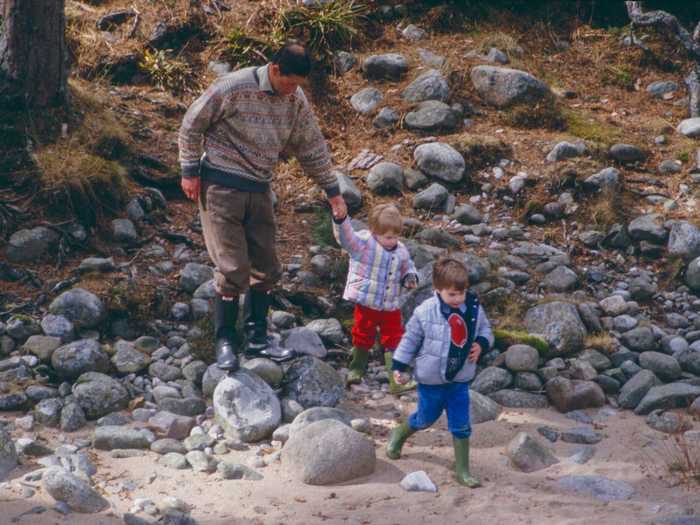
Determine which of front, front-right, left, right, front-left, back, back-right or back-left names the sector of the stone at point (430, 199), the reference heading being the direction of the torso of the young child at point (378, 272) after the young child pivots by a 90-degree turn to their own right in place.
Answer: back-right

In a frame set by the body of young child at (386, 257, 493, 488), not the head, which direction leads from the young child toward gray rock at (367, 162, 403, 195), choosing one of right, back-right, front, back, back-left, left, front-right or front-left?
back-left

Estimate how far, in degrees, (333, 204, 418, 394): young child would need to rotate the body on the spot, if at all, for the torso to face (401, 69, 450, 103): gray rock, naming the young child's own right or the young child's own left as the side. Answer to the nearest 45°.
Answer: approximately 135° to the young child's own left

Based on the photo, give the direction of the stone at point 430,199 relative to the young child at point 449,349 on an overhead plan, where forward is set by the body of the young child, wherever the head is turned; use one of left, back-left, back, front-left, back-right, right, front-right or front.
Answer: back-left

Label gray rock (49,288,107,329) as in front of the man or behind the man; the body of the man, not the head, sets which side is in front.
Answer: behind

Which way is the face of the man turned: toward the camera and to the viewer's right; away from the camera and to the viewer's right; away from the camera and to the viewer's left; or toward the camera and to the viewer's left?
toward the camera and to the viewer's right

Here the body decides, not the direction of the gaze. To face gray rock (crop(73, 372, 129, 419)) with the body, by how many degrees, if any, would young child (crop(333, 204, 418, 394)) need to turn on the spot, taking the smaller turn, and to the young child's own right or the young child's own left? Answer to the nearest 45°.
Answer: approximately 90° to the young child's own right

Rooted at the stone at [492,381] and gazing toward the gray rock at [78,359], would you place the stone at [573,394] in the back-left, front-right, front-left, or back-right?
back-left

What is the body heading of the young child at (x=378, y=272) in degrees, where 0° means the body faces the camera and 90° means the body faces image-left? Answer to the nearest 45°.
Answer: approximately 315°

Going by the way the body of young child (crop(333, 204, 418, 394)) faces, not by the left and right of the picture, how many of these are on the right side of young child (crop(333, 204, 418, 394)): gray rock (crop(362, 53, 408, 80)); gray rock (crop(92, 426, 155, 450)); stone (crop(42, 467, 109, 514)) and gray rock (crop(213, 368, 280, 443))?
3

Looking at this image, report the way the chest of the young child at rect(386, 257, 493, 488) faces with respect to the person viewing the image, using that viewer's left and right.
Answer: facing the viewer and to the right of the viewer

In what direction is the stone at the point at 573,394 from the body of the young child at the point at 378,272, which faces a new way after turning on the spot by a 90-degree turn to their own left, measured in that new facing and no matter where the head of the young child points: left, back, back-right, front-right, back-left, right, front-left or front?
front-right

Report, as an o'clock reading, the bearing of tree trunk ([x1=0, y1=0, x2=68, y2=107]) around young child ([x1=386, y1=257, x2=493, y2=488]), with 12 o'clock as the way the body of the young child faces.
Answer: The tree trunk is roughly at 6 o'clock from the young child.
